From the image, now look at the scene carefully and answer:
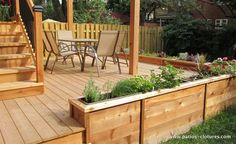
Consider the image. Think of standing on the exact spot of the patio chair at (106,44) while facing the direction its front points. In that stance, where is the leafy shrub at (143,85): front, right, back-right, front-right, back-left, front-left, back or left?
back-left

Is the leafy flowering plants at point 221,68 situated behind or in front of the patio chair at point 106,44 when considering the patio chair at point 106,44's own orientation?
behind

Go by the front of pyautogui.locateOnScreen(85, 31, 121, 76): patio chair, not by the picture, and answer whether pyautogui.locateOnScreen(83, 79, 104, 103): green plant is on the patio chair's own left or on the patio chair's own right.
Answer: on the patio chair's own left

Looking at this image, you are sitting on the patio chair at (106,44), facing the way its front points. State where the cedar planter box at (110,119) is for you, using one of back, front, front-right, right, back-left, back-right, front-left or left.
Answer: back-left

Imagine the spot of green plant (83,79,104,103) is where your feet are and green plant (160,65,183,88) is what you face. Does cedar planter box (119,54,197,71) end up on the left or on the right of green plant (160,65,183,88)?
left

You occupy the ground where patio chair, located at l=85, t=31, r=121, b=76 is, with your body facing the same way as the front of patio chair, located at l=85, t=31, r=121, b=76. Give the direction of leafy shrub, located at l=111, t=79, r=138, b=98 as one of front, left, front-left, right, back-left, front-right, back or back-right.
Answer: back-left

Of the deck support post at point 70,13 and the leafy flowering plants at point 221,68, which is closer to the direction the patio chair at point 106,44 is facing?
the deck support post

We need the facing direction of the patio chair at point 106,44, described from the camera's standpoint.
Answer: facing away from the viewer and to the left of the viewer

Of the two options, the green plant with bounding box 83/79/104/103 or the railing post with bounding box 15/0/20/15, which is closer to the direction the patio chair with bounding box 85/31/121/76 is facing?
the railing post

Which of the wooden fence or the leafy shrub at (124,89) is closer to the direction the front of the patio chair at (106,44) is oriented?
the wooden fence

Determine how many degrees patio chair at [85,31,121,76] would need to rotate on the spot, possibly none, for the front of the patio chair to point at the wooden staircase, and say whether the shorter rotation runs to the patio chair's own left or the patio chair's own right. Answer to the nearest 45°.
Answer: approximately 90° to the patio chair's own left
